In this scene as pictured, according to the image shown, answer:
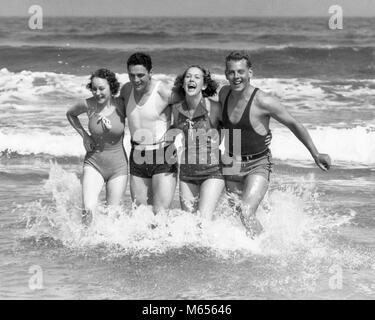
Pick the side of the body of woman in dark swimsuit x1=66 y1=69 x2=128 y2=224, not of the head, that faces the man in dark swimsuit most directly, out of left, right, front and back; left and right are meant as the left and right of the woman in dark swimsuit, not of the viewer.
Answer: left

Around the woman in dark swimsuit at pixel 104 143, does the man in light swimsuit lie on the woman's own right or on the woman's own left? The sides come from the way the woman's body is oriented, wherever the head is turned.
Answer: on the woman's own left

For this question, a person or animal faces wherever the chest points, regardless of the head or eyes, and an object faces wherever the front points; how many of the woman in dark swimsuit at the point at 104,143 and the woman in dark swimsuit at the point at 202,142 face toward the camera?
2

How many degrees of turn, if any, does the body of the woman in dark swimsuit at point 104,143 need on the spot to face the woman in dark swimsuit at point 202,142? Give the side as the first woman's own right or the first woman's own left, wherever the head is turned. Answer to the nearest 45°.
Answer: approximately 45° to the first woman's own left

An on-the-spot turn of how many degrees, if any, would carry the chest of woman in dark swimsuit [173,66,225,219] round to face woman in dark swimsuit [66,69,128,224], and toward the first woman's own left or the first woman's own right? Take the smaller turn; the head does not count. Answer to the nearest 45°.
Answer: approximately 90° to the first woman's own right

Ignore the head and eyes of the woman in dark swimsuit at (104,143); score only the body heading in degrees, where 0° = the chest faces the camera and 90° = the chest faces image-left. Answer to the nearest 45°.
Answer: approximately 0°

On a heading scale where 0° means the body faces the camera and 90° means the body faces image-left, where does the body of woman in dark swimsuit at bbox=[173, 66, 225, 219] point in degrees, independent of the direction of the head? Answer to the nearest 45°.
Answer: approximately 0°
